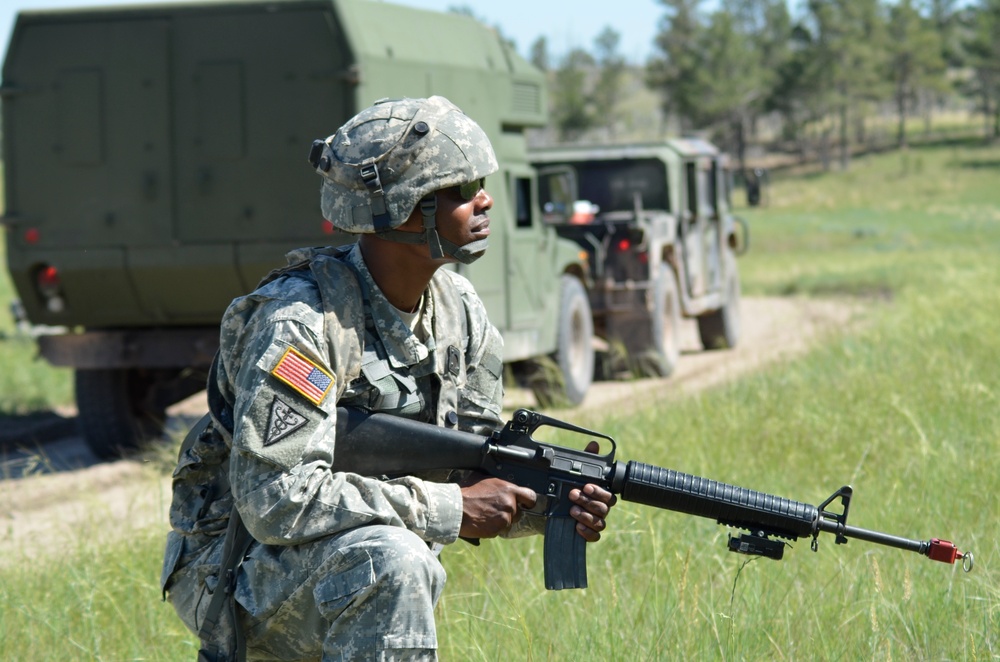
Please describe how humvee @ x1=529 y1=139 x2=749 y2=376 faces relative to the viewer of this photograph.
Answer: facing away from the viewer and to the right of the viewer

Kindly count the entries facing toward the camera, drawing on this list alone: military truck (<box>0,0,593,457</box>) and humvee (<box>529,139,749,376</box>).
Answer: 0

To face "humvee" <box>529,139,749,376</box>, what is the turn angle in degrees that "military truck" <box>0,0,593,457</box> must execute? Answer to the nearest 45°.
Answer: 0° — it already faces it

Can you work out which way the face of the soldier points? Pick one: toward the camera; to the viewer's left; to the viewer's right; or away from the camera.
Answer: to the viewer's right

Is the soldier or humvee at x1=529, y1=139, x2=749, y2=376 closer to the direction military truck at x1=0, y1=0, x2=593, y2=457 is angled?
the humvee

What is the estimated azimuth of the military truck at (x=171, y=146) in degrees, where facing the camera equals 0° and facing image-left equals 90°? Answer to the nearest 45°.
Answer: approximately 225°
